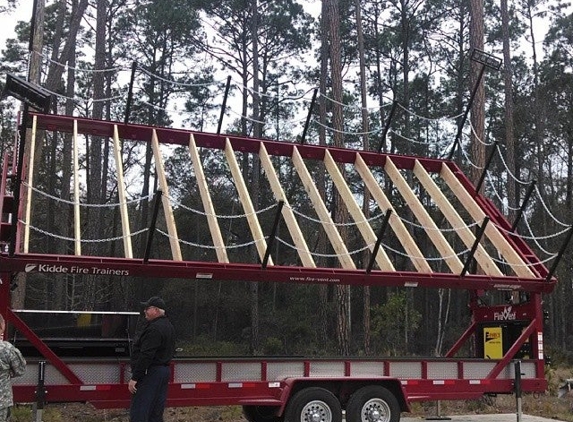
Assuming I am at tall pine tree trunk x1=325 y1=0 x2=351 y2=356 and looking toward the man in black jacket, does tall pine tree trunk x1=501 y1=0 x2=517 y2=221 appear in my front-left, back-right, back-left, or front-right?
back-left

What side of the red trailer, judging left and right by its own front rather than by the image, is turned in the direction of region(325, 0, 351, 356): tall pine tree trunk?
right

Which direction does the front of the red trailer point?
to the viewer's left

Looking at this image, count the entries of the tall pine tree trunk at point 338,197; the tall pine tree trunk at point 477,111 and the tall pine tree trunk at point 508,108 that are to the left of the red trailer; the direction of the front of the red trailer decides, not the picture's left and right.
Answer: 0
